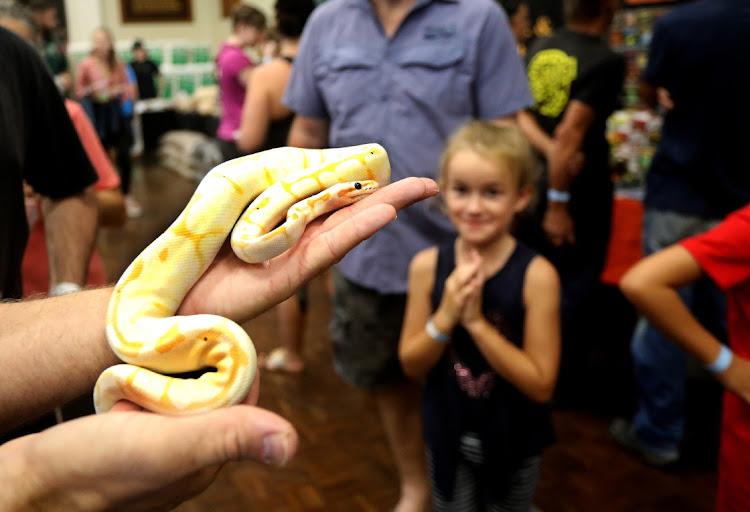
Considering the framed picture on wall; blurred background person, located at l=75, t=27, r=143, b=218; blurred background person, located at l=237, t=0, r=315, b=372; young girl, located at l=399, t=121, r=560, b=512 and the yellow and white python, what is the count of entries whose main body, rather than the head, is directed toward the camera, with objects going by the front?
3

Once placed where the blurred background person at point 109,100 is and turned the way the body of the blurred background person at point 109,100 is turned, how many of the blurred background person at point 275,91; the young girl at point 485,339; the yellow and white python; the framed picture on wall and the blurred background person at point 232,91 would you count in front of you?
4

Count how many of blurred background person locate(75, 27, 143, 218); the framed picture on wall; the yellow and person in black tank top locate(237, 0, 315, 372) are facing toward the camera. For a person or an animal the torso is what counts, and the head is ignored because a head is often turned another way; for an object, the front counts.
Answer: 2

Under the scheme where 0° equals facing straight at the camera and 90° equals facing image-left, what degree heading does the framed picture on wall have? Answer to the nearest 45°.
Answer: approximately 0°

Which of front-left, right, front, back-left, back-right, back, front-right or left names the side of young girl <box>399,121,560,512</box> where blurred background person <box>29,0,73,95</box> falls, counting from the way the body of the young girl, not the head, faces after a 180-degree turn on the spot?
front-left

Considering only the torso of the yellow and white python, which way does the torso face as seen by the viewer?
to the viewer's right

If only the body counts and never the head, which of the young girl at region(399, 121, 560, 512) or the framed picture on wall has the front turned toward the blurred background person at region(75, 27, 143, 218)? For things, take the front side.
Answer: the framed picture on wall

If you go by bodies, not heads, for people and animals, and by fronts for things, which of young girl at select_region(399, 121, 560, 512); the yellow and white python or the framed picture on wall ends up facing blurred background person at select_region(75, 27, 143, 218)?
the framed picture on wall

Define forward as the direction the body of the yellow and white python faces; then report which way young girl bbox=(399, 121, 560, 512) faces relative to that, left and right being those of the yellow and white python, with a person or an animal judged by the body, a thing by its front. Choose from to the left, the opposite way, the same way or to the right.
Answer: to the right
